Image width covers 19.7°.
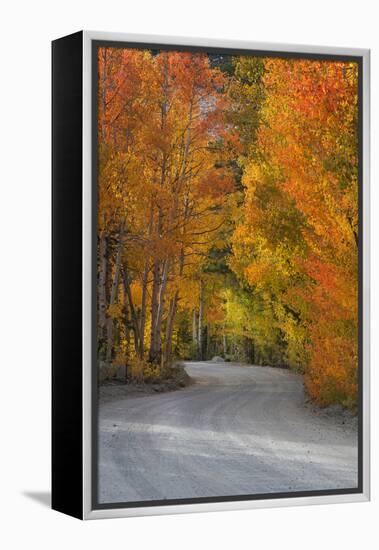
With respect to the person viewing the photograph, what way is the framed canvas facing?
facing the viewer and to the right of the viewer
